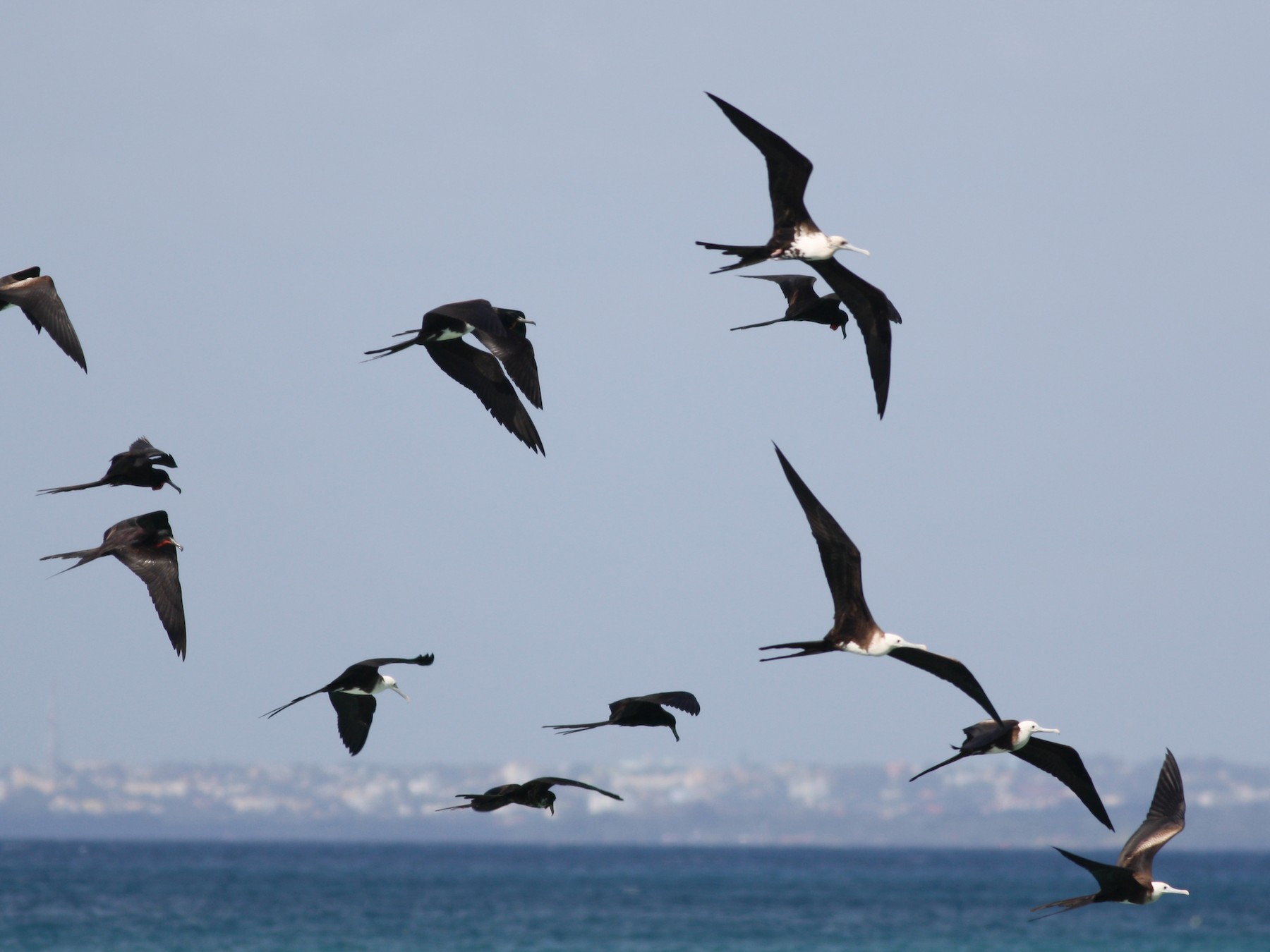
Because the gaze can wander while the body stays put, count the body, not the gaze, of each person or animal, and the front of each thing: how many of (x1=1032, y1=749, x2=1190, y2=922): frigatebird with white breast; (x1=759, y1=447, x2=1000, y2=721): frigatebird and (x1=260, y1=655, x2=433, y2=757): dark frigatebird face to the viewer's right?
3

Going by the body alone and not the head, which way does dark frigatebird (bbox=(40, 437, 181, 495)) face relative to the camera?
to the viewer's right

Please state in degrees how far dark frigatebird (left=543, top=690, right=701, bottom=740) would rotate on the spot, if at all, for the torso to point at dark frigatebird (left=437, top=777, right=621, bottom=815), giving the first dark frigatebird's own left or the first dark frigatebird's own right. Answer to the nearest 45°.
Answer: approximately 135° to the first dark frigatebird's own right

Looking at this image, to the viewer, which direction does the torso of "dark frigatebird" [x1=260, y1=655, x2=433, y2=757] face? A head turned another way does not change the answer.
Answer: to the viewer's right

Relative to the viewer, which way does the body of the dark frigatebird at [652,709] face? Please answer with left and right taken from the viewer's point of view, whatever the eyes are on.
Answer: facing to the right of the viewer

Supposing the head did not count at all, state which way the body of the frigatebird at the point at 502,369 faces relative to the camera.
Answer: to the viewer's right

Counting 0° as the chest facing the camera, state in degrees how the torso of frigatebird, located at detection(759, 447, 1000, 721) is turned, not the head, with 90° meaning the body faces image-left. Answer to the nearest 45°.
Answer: approximately 270°

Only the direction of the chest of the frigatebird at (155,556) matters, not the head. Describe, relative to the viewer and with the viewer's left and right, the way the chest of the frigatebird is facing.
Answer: facing to the right of the viewer
